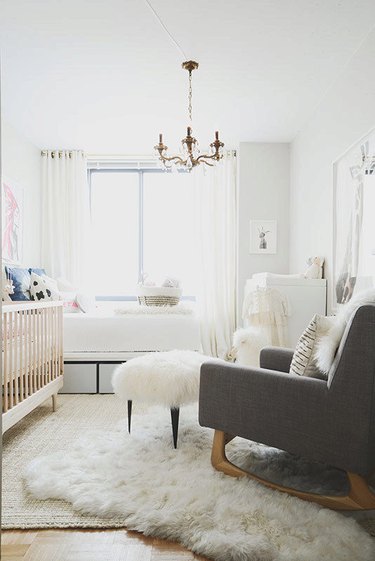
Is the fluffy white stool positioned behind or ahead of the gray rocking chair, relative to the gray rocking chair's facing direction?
ahead

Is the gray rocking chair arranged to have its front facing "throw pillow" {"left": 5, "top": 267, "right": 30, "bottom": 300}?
yes

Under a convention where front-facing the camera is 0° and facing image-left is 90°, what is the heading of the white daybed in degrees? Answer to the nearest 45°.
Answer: approximately 0°

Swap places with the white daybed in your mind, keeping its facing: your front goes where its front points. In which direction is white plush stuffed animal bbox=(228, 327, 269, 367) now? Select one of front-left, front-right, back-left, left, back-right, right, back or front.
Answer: front-left

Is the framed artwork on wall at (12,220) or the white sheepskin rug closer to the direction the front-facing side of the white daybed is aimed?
the white sheepskin rug

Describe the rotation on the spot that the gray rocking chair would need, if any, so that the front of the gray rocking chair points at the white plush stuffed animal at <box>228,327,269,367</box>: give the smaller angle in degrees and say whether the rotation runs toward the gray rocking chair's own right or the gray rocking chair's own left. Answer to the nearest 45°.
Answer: approximately 45° to the gray rocking chair's own right

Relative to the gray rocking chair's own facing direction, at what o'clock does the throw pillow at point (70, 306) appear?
The throw pillow is roughly at 12 o'clock from the gray rocking chair.

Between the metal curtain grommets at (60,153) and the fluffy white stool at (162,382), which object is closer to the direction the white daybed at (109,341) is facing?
the fluffy white stool

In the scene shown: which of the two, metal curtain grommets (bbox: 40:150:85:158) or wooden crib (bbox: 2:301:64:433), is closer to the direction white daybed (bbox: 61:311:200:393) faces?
the wooden crib

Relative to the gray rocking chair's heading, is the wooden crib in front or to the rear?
in front

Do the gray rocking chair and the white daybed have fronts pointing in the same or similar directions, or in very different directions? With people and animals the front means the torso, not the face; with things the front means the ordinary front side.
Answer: very different directions

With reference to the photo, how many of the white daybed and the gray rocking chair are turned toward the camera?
1

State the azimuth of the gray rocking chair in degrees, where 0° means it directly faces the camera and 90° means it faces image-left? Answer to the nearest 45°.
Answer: approximately 135°
